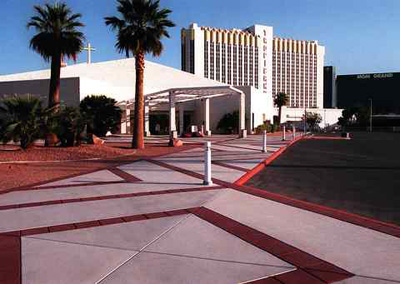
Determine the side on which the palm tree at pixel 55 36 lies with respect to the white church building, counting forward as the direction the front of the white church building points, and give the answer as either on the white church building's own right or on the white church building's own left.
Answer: on the white church building's own right

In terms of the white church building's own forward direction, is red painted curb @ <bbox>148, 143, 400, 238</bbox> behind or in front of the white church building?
in front

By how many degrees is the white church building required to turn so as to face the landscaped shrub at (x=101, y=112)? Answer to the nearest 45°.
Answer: approximately 45° to its right

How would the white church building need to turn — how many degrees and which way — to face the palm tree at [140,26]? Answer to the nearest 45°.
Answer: approximately 45° to its right

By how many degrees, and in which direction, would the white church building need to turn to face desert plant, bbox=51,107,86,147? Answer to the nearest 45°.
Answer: approximately 45° to its right

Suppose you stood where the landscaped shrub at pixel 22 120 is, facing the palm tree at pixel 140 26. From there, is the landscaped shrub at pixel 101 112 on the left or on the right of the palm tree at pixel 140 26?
left

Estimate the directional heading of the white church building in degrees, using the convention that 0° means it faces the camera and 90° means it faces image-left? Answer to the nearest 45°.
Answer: approximately 315°
